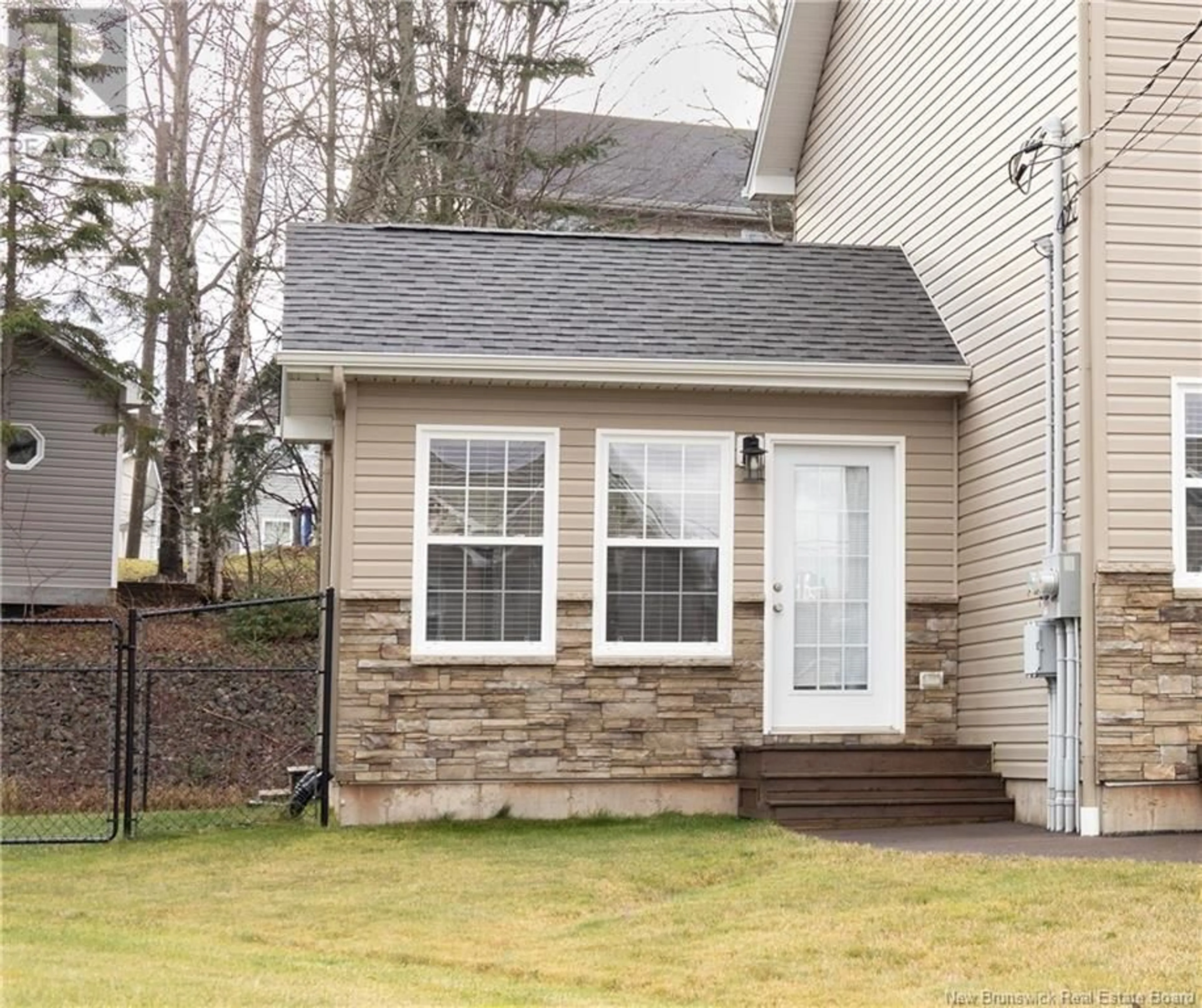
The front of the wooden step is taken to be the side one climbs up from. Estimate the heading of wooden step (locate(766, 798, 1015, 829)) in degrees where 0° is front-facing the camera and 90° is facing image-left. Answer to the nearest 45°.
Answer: approximately 0°

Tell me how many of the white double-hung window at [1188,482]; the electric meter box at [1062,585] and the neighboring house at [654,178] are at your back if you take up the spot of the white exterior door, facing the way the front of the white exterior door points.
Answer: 1

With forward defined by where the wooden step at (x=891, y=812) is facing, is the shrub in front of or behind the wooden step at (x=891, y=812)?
behind

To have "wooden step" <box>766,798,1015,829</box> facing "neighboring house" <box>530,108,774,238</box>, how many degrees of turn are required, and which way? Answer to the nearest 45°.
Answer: approximately 180°

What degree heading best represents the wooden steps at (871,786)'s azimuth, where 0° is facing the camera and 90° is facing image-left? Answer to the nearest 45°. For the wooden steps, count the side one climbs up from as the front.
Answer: approximately 0°

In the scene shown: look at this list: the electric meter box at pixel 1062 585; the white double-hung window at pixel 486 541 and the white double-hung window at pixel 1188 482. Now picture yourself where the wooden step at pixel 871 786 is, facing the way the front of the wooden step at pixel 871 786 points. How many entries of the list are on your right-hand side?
1

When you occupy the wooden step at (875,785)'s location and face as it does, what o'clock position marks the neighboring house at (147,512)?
The neighboring house is roughly at 5 o'clock from the wooden step.

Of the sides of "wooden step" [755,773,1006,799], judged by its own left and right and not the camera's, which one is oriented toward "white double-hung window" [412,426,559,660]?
right

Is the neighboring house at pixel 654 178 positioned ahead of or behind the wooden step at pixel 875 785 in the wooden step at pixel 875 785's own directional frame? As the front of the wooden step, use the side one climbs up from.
behind
